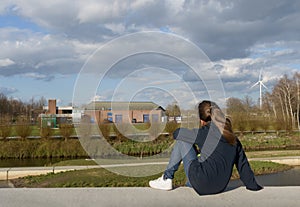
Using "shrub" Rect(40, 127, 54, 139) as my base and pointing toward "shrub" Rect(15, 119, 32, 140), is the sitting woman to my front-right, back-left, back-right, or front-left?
back-left

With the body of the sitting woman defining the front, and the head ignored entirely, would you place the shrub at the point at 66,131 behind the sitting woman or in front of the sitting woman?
in front

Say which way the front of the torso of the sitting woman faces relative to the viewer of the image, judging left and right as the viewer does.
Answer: facing away from the viewer and to the left of the viewer

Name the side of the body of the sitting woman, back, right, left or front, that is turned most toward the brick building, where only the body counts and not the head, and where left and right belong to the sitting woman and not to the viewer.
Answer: front

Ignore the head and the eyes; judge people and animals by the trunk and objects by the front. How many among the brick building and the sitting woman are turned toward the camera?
1

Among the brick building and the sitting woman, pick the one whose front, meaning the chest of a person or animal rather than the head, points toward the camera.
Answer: the brick building

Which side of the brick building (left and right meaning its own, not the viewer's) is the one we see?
front

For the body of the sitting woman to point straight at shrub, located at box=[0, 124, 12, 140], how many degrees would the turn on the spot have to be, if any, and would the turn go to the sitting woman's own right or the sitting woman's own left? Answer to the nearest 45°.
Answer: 0° — they already face it
